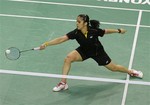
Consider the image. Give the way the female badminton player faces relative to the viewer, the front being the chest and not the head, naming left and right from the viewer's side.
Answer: facing the viewer and to the left of the viewer

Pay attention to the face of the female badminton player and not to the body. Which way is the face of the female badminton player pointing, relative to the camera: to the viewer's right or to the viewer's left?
to the viewer's left
